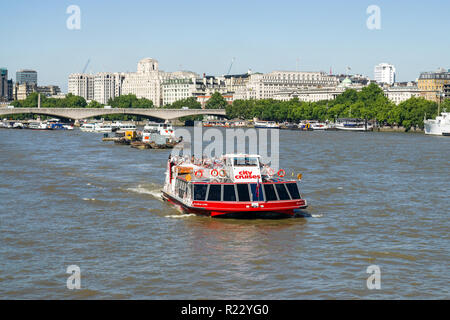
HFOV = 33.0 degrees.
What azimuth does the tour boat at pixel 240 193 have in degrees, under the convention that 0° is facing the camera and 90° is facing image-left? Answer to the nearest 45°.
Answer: approximately 315°
